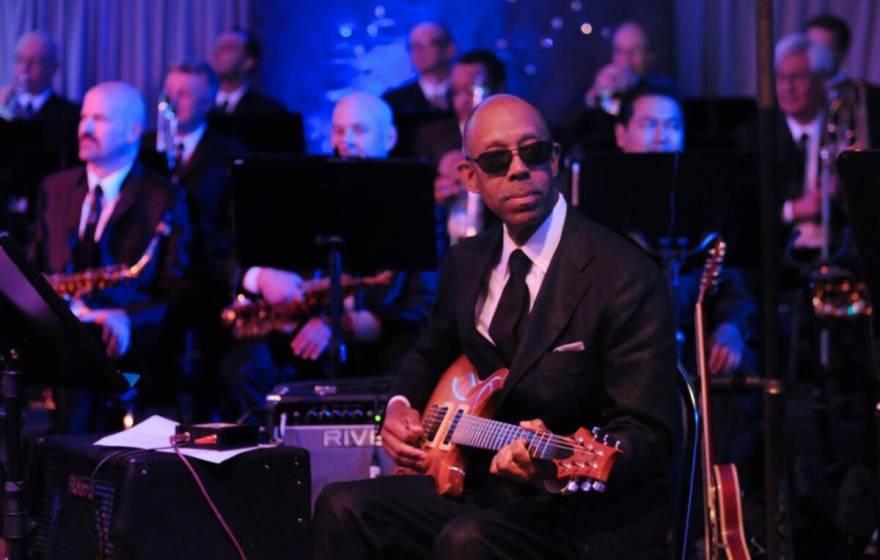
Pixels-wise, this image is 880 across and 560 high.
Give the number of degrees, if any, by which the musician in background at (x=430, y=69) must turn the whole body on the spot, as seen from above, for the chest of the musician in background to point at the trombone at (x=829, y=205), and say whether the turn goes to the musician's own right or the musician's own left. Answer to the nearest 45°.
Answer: approximately 90° to the musician's own left

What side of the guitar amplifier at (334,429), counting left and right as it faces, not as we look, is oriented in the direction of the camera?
front

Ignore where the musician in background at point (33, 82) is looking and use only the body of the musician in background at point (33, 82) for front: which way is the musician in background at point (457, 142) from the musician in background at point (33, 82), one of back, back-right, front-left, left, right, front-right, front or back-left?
left

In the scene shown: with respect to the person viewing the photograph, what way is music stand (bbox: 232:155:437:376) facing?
facing away from the viewer

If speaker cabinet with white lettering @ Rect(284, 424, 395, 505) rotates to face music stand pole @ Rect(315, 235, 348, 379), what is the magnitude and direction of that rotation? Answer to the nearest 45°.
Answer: approximately 180°

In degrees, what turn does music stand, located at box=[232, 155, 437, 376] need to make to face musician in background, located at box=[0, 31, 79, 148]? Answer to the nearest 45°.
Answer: approximately 45° to its left

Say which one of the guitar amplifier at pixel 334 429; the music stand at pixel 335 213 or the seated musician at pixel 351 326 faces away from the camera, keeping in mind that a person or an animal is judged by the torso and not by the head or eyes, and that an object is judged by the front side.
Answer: the music stand

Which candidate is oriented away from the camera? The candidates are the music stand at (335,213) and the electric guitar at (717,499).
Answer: the music stand

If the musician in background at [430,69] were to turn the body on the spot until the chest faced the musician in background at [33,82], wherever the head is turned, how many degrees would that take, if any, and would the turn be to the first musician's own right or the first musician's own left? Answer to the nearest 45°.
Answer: approximately 45° to the first musician's own right

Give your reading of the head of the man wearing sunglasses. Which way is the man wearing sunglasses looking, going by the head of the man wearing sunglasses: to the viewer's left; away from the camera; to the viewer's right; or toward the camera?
toward the camera

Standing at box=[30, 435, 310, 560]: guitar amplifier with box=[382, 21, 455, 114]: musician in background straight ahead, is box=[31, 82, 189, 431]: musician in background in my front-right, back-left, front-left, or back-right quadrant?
front-left

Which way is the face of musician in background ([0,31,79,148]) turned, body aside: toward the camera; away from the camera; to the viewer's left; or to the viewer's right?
toward the camera

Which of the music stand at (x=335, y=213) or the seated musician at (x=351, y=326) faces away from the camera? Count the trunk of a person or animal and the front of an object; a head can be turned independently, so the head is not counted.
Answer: the music stand

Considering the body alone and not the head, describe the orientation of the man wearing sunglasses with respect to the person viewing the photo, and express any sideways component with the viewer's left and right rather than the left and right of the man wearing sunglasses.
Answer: facing the viewer and to the left of the viewer

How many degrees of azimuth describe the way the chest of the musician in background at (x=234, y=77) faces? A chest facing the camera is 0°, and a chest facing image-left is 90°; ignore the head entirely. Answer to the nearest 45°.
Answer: approximately 45°
